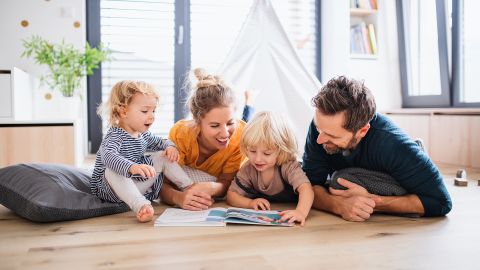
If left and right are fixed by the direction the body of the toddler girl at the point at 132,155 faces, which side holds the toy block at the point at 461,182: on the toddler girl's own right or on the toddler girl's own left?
on the toddler girl's own left

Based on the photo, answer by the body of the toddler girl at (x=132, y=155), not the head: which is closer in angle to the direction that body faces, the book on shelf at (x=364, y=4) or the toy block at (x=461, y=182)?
the toy block

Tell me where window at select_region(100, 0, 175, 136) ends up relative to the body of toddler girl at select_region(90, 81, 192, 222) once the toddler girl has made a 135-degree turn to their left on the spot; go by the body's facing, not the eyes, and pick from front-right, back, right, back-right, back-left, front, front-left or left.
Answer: front

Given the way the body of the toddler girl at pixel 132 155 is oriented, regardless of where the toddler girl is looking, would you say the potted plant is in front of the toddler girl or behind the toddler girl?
behind

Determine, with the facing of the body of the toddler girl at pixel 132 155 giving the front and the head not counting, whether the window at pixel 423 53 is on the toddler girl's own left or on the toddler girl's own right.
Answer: on the toddler girl's own left

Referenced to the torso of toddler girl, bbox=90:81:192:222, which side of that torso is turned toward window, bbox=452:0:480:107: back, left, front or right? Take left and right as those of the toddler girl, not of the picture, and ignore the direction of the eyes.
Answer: left

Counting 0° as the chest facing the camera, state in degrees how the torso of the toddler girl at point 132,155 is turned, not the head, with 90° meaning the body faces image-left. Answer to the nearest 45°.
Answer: approximately 315°
